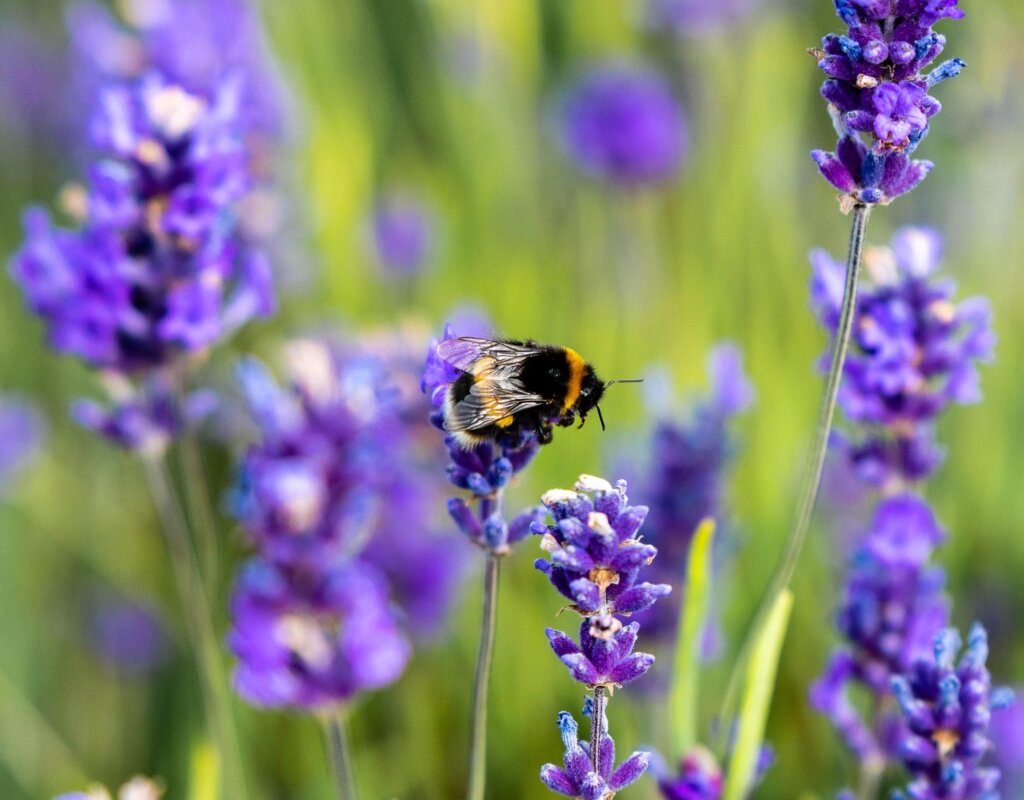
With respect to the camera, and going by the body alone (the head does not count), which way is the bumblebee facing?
to the viewer's right

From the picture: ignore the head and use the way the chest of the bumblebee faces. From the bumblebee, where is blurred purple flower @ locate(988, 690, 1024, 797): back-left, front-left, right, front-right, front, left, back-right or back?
front-left

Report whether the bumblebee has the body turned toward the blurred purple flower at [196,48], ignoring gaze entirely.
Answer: no

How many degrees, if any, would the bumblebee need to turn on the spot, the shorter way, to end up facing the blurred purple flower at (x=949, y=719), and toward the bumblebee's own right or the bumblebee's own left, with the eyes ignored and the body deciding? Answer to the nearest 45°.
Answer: approximately 45° to the bumblebee's own right

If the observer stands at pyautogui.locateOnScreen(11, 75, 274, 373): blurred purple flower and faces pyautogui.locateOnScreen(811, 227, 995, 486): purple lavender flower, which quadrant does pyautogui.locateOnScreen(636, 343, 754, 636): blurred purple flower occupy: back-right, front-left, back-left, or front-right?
front-left

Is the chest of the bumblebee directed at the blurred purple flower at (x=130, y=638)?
no
